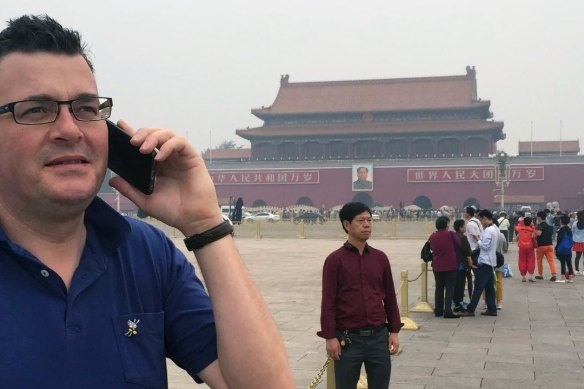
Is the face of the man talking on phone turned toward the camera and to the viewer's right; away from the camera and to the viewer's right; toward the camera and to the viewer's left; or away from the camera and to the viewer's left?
toward the camera and to the viewer's right

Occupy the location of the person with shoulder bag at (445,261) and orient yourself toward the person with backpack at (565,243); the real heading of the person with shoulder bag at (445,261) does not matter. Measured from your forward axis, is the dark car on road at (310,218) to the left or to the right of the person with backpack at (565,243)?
left

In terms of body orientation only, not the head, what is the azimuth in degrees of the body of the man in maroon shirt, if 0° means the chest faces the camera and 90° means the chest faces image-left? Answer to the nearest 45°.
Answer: approximately 315°

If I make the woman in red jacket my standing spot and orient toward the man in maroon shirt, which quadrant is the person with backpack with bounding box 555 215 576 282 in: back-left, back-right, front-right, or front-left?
back-left

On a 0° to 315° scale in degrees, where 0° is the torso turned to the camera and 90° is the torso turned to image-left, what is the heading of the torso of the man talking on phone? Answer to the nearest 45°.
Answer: approximately 0°

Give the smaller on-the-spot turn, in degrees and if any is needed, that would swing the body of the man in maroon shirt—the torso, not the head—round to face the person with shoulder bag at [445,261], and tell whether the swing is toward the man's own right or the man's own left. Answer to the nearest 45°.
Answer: approximately 135° to the man's own left

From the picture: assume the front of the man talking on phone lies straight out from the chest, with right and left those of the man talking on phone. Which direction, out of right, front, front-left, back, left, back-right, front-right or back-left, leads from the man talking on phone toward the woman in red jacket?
back-left

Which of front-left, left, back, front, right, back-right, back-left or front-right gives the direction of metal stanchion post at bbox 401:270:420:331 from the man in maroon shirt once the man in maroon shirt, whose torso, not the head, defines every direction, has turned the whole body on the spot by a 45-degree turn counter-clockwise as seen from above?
left
